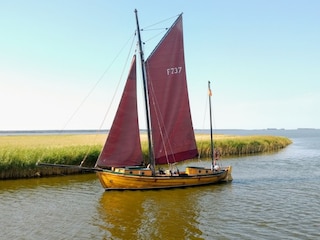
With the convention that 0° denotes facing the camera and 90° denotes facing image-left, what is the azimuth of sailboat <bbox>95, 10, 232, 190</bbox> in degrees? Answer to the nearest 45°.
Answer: approximately 90°
